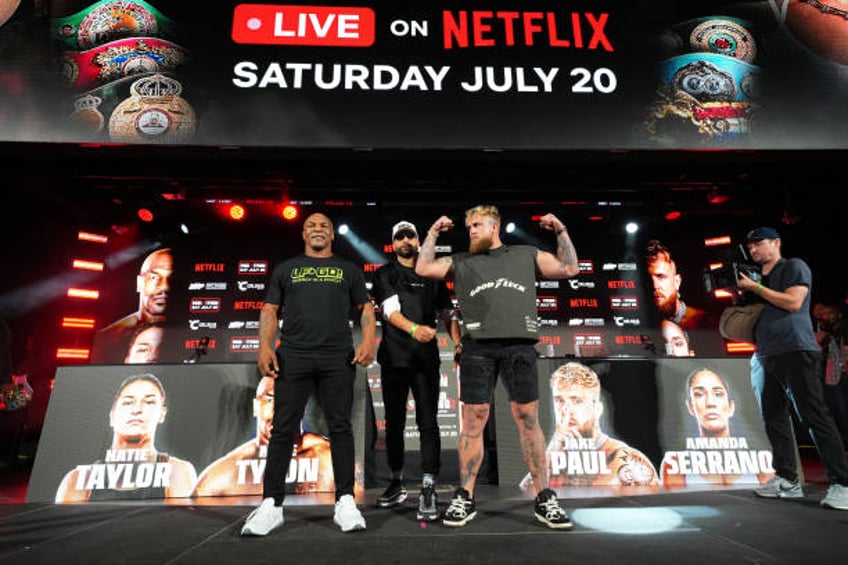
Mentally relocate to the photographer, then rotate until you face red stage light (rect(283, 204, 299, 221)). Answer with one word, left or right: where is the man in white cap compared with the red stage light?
left

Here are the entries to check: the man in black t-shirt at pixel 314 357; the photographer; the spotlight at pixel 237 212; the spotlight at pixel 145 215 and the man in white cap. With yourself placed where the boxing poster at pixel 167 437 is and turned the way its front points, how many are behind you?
2

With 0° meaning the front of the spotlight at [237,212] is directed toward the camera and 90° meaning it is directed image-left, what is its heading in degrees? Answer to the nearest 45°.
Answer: approximately 0°

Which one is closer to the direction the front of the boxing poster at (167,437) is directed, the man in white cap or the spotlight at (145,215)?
the man in white cap

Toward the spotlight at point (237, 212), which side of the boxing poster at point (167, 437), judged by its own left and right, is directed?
back

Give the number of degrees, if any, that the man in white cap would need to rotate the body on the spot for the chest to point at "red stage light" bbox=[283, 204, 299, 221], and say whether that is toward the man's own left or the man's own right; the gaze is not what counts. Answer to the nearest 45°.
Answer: approximately 135° to the man's own right

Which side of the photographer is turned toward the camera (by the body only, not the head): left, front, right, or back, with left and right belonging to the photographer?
left

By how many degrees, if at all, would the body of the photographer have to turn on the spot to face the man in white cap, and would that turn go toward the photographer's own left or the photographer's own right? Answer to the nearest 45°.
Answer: approximately 45° to the photographer's own left

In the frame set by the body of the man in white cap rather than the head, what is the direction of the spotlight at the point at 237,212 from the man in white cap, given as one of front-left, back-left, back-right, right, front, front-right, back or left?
back-right

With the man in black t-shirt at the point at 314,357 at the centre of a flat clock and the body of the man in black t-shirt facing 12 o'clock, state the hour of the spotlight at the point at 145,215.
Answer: The spotlight is roughly at 5 o'clock from the man in black t-shirt.

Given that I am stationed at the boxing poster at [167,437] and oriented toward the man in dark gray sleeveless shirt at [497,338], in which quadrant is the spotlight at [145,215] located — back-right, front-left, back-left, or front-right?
back-left

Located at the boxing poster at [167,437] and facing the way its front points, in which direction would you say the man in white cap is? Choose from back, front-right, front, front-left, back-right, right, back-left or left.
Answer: front-left

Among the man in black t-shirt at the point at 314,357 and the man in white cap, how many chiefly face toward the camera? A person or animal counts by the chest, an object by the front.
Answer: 2
